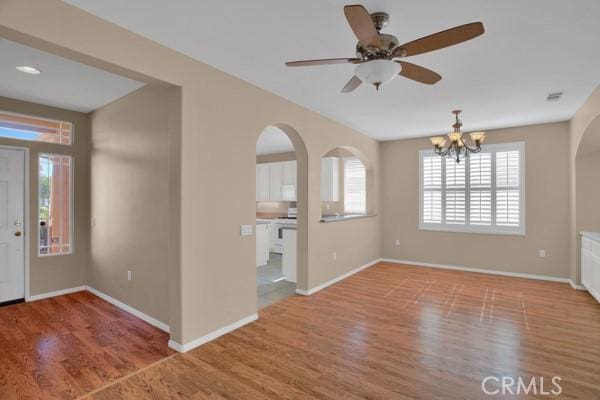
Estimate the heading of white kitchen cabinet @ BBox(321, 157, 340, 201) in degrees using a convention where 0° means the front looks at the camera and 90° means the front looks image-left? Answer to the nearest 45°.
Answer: approximately 315°

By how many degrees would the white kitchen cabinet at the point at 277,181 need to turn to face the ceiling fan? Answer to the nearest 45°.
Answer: approximately 45° to its left

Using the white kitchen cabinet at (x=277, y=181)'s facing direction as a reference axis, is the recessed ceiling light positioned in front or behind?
in front

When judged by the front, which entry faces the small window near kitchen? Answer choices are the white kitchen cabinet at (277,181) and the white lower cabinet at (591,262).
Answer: the white lower cabinet

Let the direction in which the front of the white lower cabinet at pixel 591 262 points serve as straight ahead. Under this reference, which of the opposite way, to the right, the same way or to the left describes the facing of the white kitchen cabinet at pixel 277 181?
to the left

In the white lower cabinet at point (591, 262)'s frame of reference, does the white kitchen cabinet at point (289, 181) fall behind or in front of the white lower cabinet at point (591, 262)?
in front

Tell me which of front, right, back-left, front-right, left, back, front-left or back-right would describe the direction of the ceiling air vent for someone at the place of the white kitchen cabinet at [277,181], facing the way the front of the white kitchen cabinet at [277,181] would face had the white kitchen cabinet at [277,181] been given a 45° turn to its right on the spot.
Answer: back-left

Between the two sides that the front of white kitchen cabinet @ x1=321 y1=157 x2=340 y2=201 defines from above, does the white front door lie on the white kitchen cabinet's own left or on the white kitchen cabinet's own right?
on the white kitchen cabinet's own right

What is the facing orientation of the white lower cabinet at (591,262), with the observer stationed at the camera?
facing to the left of the viewer

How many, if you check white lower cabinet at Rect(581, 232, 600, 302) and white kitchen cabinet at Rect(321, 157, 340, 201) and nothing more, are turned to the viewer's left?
1

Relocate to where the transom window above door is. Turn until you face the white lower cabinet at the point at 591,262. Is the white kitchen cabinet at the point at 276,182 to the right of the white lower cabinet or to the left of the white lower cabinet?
left

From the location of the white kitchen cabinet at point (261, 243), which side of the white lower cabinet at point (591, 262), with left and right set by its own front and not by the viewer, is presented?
front

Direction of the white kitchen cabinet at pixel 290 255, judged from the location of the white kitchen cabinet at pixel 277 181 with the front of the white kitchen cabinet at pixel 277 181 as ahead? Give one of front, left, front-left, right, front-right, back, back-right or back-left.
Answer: front-left

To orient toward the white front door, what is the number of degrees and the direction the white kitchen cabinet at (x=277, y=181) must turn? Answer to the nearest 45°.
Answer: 0° — it already faces it
